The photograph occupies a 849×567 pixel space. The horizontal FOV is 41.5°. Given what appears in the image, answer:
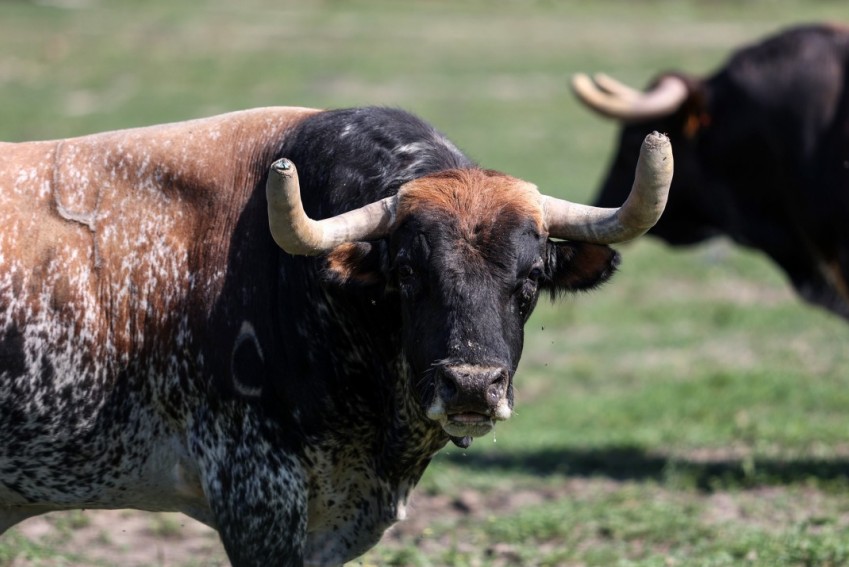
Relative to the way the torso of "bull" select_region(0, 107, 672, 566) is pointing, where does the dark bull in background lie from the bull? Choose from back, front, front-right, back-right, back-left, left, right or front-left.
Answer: left

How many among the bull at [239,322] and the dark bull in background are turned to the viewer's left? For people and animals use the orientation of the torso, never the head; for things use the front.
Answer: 1

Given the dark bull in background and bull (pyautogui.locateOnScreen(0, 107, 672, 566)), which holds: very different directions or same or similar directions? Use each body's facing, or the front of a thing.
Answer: very different directions

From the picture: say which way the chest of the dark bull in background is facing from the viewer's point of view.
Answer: to the viewer's left

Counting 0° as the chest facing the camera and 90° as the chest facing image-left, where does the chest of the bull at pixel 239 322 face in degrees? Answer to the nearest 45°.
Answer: approximately 315°

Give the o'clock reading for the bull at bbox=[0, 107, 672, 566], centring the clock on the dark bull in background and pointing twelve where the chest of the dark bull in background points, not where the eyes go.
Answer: The bull is roughly at 10 o'clock from the dark bull in background.
